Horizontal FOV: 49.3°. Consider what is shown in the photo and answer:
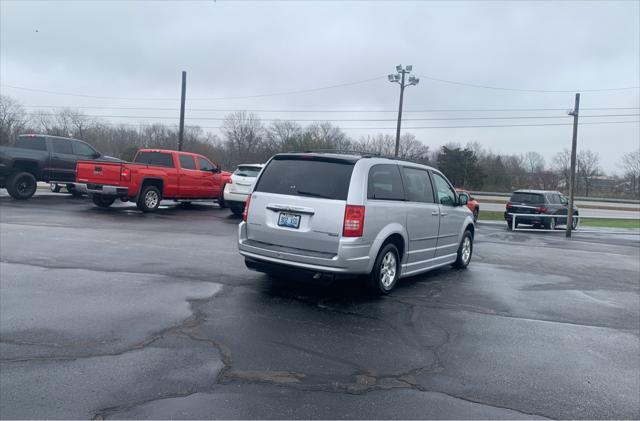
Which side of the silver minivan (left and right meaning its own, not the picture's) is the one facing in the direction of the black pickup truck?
left

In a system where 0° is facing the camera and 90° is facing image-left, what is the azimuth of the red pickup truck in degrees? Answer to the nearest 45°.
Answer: approximately 225°

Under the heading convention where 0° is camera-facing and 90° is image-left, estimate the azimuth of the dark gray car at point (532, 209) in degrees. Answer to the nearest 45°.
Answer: approximately 225°

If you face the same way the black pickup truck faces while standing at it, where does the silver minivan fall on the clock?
The silver minivan is roughly at 4 o'clock from the black pickup truck.

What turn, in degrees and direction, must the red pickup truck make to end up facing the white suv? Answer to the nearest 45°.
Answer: approximately 45° to its right
